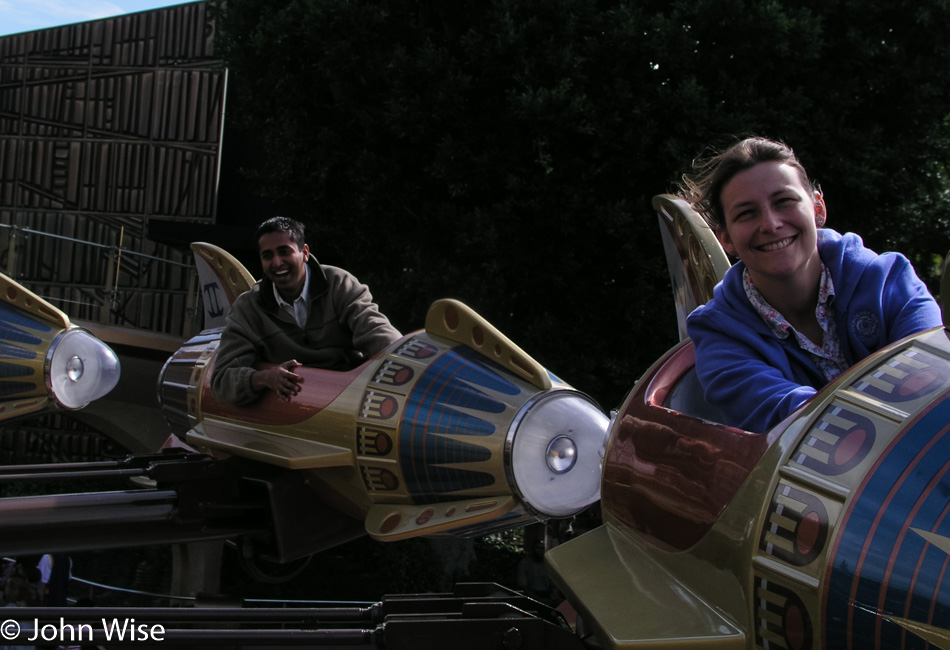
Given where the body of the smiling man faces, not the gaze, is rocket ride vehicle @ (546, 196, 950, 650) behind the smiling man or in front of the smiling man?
in front

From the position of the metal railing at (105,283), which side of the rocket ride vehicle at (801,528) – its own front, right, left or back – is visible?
back

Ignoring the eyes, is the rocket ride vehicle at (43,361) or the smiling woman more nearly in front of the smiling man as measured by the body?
the smiling woman

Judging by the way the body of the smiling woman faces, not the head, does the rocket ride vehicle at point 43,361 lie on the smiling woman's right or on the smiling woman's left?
on the smiling woman's right

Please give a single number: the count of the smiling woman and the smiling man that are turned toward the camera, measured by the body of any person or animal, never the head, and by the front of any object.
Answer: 2

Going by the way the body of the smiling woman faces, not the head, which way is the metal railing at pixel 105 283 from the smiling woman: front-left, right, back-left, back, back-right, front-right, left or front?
back-right

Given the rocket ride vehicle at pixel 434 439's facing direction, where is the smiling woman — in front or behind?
in front

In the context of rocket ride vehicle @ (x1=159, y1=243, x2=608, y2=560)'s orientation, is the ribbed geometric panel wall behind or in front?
behind
